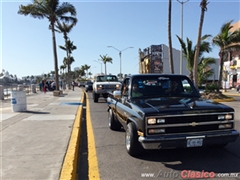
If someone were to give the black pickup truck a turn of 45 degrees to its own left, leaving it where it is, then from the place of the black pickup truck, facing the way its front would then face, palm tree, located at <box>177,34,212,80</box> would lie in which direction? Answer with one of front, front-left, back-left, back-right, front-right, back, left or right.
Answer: left

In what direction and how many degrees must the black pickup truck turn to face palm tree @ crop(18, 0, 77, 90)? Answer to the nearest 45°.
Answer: approximately 180°

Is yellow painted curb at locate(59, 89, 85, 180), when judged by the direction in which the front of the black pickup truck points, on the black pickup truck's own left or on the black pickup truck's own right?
on the black pickup truck's own right

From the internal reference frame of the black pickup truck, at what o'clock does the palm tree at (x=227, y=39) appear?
The palm tree is roughly at 8 o'clock from the black pickup truck.

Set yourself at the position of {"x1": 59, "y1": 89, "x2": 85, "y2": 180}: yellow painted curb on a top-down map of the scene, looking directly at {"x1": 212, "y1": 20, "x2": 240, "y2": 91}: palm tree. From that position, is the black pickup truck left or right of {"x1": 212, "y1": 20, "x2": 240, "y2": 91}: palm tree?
right
